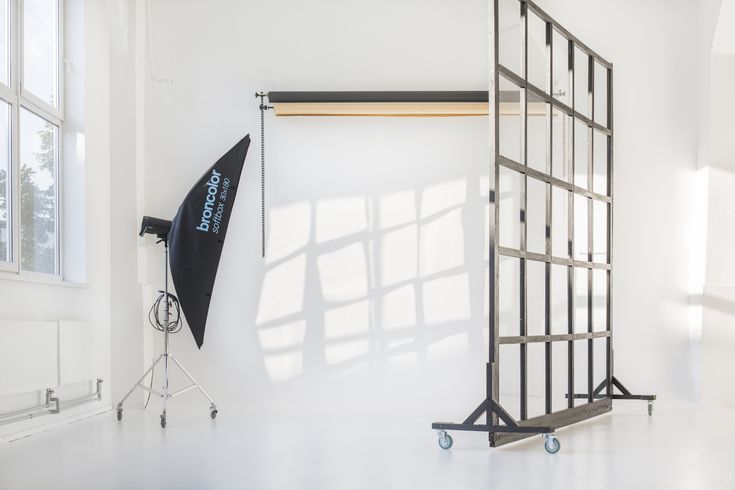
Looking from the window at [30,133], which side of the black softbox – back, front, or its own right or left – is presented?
back

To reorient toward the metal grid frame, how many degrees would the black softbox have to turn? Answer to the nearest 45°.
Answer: approximately 45° to its right

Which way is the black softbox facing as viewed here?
to the viewer's right

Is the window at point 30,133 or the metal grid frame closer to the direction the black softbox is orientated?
the metal grid frame

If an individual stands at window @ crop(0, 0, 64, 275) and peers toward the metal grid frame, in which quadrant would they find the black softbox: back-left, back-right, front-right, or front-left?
front-left

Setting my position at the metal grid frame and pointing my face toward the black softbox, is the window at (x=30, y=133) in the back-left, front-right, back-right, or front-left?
front-left

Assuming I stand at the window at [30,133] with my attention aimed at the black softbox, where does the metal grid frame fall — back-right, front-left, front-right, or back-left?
front-right
